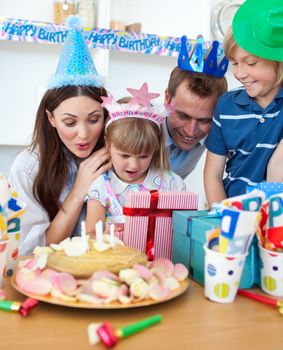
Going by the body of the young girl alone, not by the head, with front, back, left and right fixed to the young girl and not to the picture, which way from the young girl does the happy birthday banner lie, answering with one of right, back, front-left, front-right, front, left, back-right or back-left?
back

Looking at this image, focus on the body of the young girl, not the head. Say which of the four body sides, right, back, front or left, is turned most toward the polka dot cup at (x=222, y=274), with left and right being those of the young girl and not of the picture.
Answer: front

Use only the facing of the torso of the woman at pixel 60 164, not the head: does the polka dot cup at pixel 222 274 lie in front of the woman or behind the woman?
in front

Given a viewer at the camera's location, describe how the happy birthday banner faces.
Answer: facing the viewer

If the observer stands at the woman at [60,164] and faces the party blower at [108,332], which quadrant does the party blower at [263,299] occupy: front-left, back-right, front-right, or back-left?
front-left

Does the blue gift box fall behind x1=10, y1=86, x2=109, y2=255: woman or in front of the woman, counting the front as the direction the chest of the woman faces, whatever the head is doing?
in front

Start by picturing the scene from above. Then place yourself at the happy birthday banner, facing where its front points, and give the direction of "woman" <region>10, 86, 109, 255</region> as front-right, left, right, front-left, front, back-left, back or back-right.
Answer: front

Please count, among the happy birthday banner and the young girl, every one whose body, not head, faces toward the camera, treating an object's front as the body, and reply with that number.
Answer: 2

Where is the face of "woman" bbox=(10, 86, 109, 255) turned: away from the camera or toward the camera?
toward the camera

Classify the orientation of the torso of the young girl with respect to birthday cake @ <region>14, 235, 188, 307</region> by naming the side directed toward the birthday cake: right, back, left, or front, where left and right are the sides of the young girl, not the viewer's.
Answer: front

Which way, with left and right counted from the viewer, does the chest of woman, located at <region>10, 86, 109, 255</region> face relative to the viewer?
facing the viewer and to the right of the viewer
